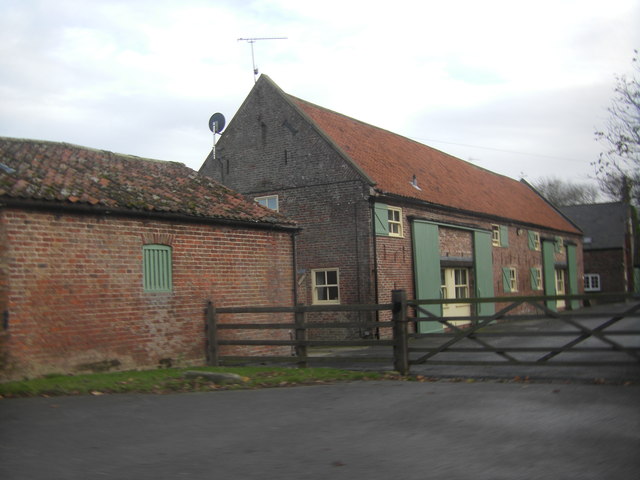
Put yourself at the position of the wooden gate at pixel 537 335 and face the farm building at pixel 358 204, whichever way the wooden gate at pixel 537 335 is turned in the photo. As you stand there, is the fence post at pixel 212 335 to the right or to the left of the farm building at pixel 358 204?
left

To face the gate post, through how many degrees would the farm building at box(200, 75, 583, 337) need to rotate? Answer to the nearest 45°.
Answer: approximately 45° to its right

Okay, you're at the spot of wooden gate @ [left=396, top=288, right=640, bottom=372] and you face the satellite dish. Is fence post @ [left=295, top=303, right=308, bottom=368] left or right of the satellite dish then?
left

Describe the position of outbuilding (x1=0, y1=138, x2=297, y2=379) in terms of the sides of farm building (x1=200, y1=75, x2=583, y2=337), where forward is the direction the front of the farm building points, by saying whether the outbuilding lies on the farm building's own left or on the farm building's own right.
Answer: on the farm building's own right

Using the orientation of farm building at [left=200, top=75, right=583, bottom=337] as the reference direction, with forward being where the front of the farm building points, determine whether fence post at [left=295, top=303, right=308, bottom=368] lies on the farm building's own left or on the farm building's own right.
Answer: on the farm building's own right

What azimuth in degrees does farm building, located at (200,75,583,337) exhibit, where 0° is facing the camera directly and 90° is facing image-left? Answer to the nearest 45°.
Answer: approximately 315°

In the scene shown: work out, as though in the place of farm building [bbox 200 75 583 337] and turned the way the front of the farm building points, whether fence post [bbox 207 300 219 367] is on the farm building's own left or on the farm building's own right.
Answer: on the farm building's own right

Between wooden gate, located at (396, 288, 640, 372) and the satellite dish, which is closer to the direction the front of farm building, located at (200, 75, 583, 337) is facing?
the wooden gate

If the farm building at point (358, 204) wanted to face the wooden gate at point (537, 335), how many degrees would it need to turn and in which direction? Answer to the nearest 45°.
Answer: approximately 45° to its right
